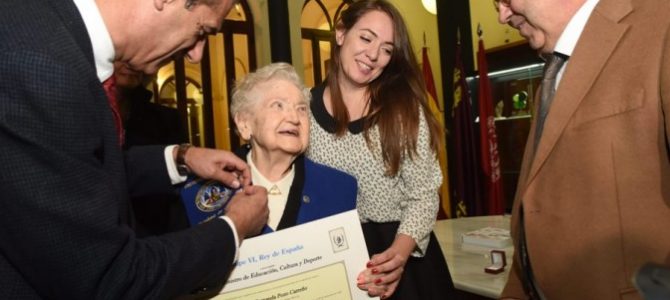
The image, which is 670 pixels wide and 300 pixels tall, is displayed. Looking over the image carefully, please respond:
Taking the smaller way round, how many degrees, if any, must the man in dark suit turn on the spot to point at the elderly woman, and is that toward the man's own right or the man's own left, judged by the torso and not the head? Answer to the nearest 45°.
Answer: approximately 45° to the man's own left

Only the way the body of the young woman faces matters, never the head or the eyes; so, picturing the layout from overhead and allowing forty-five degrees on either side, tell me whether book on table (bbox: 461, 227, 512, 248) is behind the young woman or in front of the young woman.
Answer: behind

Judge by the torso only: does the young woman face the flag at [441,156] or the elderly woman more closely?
the elderly woman

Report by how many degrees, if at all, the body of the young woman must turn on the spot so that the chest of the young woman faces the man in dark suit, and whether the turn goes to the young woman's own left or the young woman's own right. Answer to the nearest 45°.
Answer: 0° — they already face them

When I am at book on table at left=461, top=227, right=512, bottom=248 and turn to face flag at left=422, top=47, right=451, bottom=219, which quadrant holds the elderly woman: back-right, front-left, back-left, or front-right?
back-left

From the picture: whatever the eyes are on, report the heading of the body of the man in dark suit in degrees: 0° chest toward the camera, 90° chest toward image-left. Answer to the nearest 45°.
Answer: approximately 270°

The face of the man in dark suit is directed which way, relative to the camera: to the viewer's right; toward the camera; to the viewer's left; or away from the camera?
to the viewer's right

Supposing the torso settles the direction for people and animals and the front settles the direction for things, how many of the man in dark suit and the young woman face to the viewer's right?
1

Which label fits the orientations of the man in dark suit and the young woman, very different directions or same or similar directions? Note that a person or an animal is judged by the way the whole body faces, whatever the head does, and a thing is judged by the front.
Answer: very different directions
